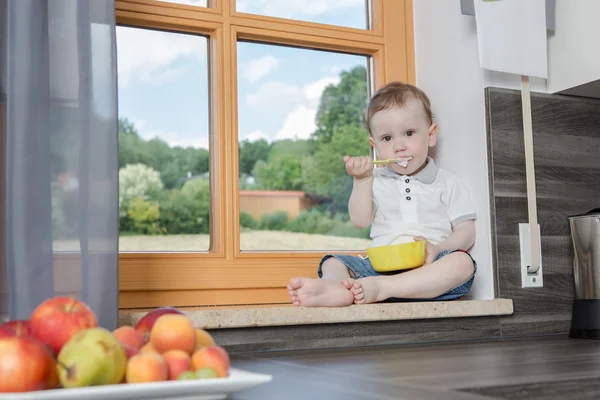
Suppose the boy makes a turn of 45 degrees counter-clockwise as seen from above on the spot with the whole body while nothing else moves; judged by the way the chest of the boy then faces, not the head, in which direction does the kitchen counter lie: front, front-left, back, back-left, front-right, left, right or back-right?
front

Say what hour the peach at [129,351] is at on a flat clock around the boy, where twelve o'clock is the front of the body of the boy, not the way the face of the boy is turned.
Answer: The peach is roughly at 11 o'clock from the boy.

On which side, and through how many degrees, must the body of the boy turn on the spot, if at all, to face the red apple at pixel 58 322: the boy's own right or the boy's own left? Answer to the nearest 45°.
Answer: approximately 45° to the boy's own left

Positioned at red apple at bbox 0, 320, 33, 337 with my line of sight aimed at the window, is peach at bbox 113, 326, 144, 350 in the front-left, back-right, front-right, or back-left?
front-right

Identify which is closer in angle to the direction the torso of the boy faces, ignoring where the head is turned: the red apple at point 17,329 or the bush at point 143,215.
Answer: the red apple

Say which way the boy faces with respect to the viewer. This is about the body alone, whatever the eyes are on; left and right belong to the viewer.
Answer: facing the viewer and to the left of the viewer

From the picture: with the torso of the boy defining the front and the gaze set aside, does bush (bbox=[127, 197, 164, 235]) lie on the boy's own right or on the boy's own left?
on the boy's own right

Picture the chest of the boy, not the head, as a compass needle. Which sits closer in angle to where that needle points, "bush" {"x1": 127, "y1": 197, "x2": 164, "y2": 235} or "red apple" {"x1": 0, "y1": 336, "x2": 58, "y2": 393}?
the red apple

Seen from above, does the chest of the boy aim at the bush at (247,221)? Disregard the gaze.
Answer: no

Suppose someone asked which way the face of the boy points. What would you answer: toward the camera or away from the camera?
toward the camera

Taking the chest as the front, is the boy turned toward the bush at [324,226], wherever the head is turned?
no
